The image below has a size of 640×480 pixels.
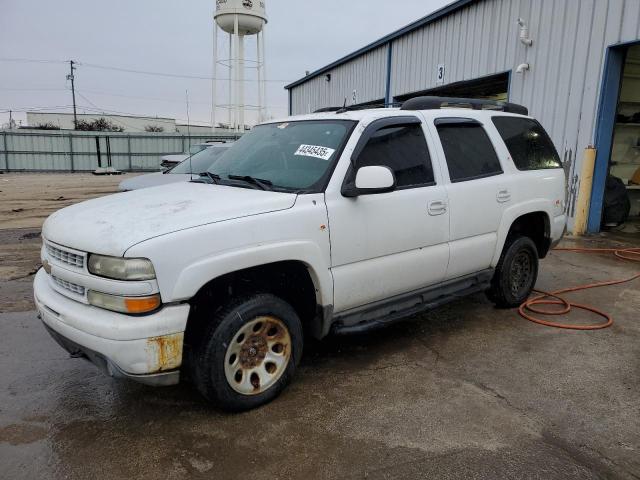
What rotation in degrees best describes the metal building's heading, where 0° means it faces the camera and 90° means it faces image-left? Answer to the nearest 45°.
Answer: approximately 45°

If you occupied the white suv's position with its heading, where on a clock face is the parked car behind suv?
The parked car behind suv is roughly at 4 o'clock from the white suv.

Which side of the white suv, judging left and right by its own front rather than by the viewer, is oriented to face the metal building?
back

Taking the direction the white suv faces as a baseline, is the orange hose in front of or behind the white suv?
behind

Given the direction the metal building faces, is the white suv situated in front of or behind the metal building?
in front

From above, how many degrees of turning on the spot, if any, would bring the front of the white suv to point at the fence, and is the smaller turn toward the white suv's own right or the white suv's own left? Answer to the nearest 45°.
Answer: approximately 90° to the white suv's own right

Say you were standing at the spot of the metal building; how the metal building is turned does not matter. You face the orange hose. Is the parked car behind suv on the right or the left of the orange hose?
right

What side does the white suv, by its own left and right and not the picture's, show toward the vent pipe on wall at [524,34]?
back

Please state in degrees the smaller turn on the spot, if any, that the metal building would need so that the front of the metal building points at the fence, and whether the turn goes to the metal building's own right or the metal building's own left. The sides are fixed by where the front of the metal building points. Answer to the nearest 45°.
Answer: approximately 90° to the metal building's own right

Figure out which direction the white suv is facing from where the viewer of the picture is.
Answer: facing the viewer and to the left of the viewer

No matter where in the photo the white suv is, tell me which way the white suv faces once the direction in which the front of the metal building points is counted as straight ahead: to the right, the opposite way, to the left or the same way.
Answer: the same way

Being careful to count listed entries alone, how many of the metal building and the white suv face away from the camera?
0
